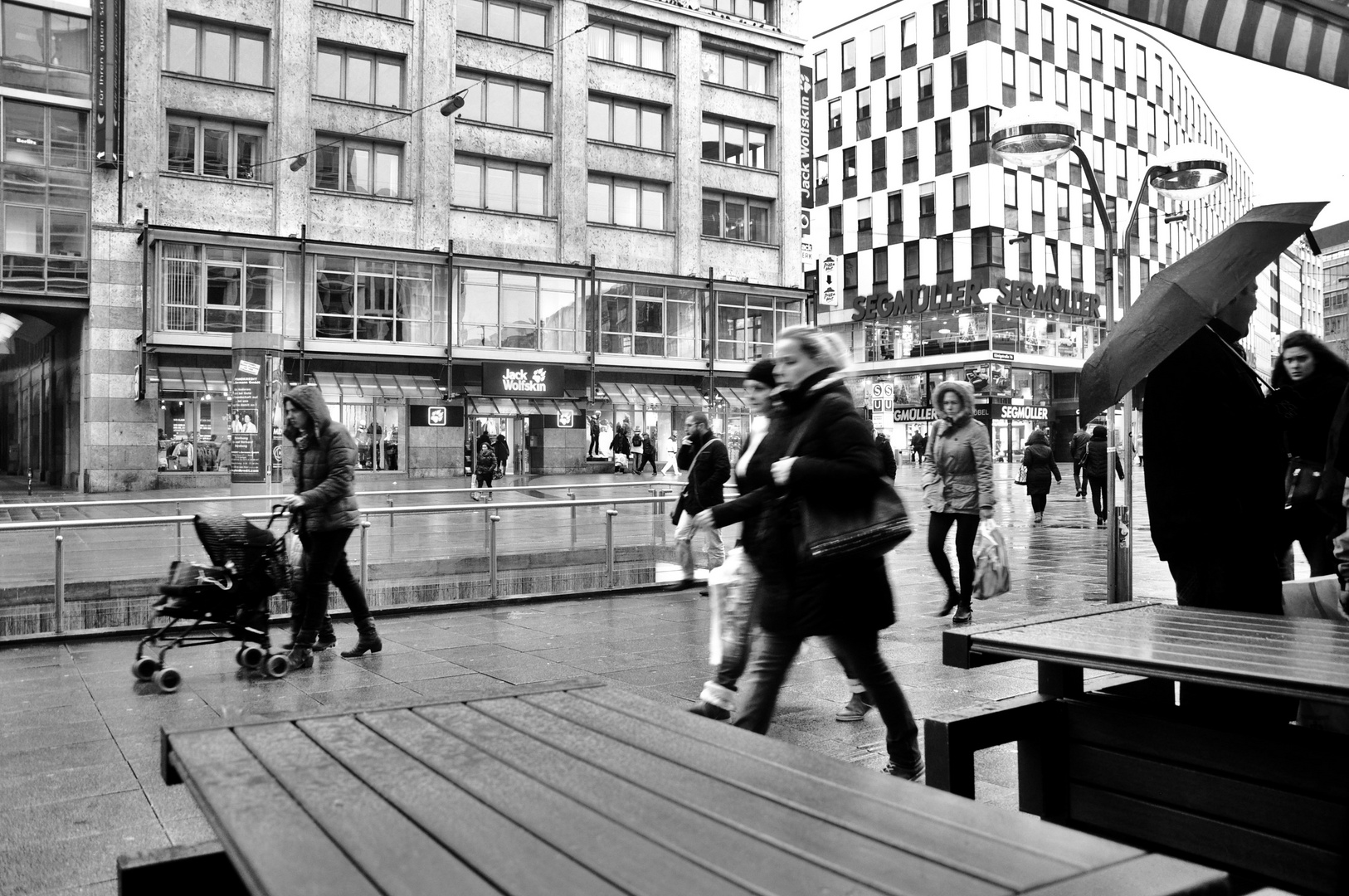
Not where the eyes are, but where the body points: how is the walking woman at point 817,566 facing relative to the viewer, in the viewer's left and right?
facing to the left of the viewer

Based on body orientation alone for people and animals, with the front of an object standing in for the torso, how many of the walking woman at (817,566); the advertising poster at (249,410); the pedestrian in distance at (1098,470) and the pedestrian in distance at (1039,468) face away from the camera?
2

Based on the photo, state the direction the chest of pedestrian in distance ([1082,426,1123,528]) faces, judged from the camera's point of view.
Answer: away from the camera

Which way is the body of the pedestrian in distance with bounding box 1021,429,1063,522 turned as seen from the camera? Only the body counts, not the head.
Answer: away from the camera

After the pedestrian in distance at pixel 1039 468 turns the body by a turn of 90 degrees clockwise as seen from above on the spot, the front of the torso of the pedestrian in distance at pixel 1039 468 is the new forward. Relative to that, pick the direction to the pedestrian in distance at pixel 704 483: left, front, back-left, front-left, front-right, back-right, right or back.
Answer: right

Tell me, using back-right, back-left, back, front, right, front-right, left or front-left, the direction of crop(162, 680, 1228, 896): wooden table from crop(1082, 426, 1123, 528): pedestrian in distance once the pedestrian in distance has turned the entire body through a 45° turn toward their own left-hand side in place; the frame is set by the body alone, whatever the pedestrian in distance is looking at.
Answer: back-left

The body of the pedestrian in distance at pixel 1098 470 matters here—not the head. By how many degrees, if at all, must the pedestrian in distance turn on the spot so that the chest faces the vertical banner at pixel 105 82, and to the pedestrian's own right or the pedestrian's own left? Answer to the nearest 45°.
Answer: approximately 90° to the pedestrian's own left

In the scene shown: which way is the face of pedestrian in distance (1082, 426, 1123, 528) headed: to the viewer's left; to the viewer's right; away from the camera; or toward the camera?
away from the camera

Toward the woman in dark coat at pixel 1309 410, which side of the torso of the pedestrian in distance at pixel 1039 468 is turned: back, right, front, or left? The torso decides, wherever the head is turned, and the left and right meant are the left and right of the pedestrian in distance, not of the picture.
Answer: back

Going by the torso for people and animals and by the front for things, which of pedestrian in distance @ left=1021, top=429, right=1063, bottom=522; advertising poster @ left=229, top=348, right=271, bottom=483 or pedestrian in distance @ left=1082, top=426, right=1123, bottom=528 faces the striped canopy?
the advertising poster

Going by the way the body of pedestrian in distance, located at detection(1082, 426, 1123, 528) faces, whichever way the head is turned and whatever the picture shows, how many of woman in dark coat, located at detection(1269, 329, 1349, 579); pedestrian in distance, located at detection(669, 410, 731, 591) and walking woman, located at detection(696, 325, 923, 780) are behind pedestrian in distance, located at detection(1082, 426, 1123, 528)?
3
